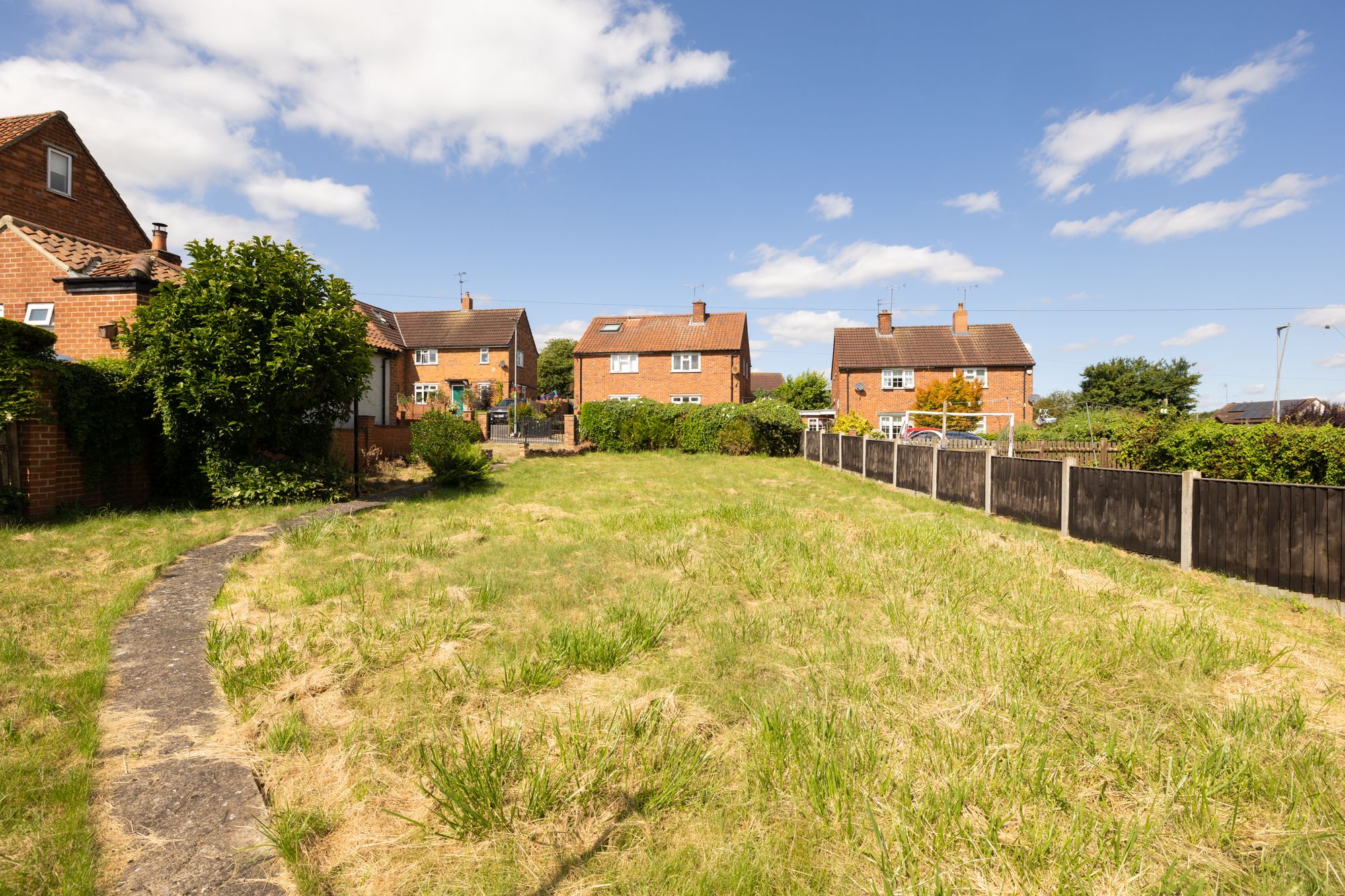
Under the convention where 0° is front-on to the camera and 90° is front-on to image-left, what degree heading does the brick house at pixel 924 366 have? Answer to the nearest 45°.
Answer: approximately 0°

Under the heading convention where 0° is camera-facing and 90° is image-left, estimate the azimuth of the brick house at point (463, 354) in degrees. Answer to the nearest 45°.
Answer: approximately 0°

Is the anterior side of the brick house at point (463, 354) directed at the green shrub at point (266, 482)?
yes

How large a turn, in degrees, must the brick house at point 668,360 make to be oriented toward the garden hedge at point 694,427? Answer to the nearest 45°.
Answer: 0° — it already faces it

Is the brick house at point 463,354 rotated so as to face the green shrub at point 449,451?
yes

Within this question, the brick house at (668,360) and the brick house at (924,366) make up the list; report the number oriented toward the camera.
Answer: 2

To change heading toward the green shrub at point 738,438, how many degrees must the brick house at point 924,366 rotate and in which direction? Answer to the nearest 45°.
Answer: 0° — it already faces it

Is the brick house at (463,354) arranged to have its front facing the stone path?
yes

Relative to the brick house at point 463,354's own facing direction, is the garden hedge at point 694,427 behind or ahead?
ahead
